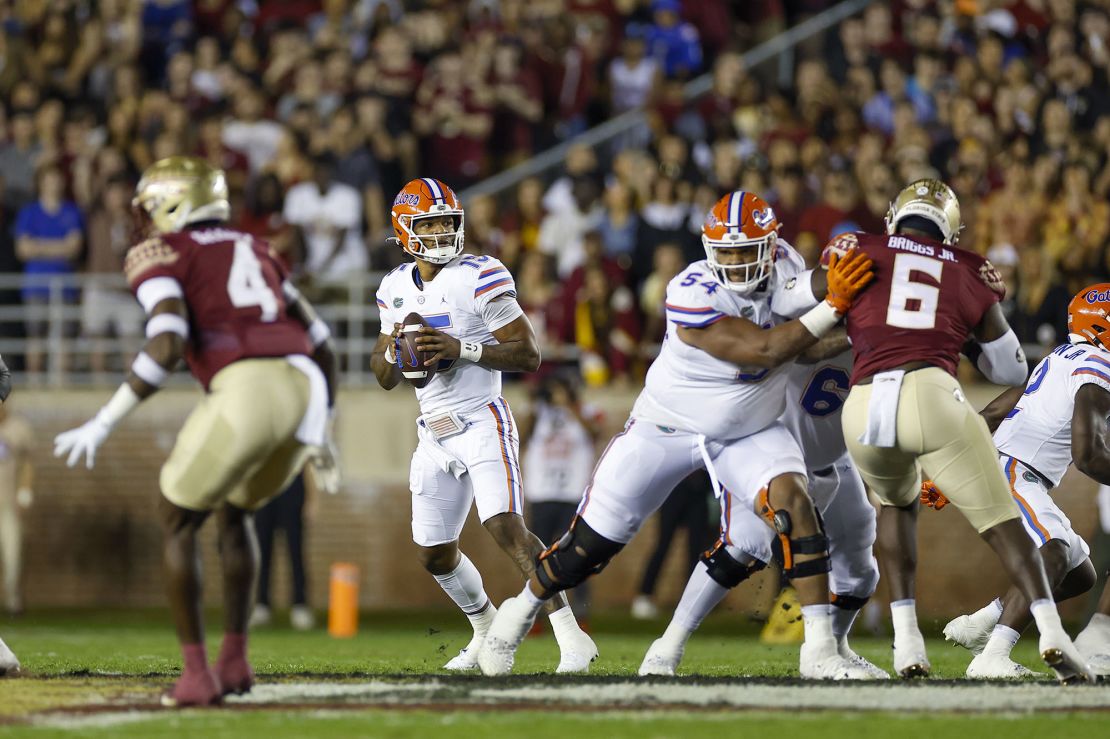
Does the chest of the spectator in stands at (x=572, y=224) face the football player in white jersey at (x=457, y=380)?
yes

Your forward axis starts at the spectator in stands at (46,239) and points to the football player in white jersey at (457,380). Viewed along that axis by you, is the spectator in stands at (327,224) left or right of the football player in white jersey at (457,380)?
left

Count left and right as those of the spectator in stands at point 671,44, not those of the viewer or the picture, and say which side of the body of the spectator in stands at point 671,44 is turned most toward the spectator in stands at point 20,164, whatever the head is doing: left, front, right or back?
right

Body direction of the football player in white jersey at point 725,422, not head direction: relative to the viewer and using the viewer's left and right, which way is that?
facing the viewer and to the right of the viewer

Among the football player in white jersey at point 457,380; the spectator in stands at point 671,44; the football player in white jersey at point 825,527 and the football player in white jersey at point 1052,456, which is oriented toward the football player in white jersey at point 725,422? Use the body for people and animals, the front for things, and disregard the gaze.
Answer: the spectator in stands

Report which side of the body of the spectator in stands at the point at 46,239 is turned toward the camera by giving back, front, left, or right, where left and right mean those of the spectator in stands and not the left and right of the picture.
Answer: front

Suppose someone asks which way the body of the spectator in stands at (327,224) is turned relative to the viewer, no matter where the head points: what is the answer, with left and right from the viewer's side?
facing the viewer

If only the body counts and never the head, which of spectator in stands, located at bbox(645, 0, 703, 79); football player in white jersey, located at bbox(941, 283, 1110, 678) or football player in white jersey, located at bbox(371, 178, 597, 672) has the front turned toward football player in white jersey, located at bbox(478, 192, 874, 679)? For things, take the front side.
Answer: the spectator in stands

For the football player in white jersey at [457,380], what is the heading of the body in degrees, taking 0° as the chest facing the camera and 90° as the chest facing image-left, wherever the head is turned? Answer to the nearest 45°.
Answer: approximately 45°

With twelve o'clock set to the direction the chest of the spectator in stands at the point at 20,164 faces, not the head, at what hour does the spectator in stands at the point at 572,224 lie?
the spectator in stands at the point at 572,224 is roughly at 10 o'clock from the spectator in stands at the point at 20,164.

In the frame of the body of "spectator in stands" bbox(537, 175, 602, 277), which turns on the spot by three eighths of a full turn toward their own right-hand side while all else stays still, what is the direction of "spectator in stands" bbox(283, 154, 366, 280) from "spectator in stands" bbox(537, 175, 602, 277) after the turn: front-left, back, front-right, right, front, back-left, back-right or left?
front-left

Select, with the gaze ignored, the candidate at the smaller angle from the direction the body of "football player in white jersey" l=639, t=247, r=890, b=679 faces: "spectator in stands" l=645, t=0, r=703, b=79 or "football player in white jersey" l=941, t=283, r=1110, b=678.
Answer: the football player in white jersey
